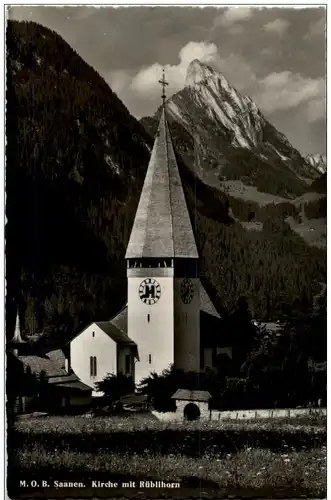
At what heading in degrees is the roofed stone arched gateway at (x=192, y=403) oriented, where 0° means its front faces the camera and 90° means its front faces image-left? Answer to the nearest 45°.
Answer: approximately 0°
